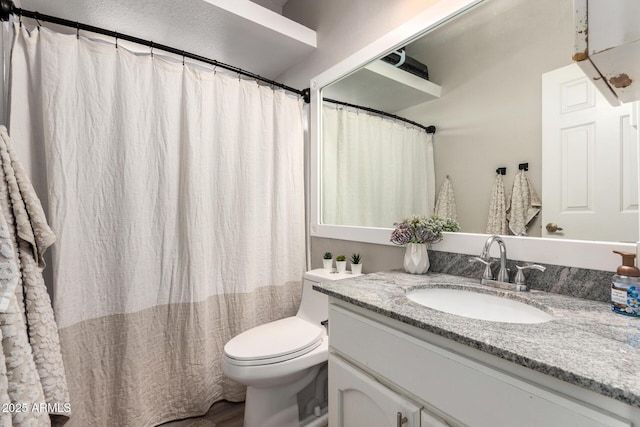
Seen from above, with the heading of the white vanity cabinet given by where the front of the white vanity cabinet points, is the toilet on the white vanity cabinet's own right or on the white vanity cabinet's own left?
on the white vanity cabinet's own right

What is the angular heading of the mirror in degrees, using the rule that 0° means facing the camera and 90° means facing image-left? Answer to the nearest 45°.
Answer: approximately 45°

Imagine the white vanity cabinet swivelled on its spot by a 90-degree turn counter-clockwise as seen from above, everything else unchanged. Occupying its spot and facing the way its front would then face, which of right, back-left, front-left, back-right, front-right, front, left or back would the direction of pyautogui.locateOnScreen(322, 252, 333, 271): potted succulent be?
back

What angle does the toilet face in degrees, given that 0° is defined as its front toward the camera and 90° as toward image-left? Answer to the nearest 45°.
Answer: approximately 45°

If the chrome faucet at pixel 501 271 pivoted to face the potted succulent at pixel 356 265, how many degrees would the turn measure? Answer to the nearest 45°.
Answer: approximately 45° to its right

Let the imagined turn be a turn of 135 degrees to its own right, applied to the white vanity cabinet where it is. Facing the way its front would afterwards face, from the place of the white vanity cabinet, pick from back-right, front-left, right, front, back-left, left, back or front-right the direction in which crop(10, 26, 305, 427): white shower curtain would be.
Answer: left

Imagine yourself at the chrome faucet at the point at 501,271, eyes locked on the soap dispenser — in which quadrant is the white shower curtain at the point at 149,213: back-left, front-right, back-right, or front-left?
back-right

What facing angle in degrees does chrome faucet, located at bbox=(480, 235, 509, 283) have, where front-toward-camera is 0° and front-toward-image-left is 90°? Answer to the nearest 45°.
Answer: approximately 45°
